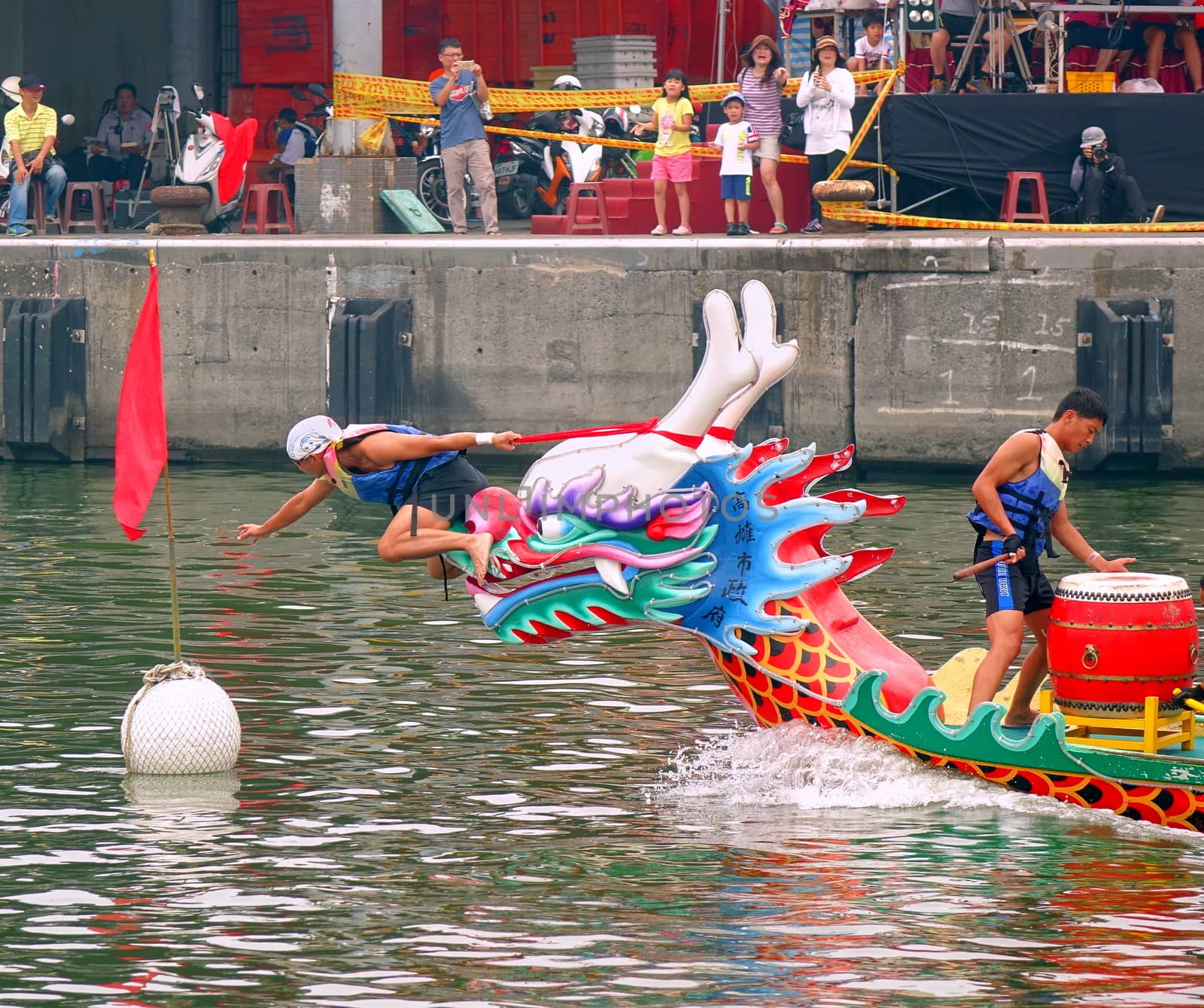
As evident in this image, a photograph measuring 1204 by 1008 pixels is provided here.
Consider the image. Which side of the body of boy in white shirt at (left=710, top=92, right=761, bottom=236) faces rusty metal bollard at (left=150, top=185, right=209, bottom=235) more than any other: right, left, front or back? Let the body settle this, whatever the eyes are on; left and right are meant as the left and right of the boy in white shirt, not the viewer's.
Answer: right

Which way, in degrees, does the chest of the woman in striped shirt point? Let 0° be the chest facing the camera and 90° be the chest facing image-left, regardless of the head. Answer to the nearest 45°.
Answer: approximately 0°

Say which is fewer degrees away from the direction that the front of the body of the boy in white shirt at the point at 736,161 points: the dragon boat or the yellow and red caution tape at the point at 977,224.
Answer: the dragon boat
